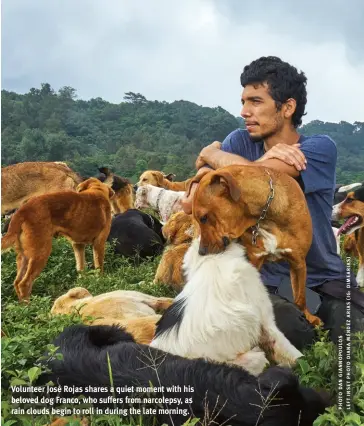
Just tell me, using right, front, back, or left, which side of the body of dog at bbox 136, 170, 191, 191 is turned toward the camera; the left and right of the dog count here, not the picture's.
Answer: left

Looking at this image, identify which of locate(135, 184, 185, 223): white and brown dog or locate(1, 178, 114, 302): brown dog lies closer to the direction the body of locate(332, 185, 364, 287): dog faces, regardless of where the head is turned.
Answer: the brown dog

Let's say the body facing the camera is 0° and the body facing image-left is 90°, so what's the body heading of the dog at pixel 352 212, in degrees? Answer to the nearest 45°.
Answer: approximately 90°

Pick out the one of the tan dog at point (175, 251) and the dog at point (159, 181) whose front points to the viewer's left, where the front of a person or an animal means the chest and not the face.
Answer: the dog

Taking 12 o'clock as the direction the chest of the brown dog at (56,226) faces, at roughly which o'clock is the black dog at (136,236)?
The black dog is roughly at 12 o'clock from the brown dog.

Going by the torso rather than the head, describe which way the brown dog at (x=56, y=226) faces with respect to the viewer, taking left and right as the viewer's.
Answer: facing away from the viewer and to the right of the viewer

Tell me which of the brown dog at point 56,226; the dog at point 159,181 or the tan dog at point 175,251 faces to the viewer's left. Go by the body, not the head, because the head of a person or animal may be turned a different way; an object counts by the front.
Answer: the dog
